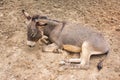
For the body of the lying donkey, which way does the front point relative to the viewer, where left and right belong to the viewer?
facing to the left of the viewer
